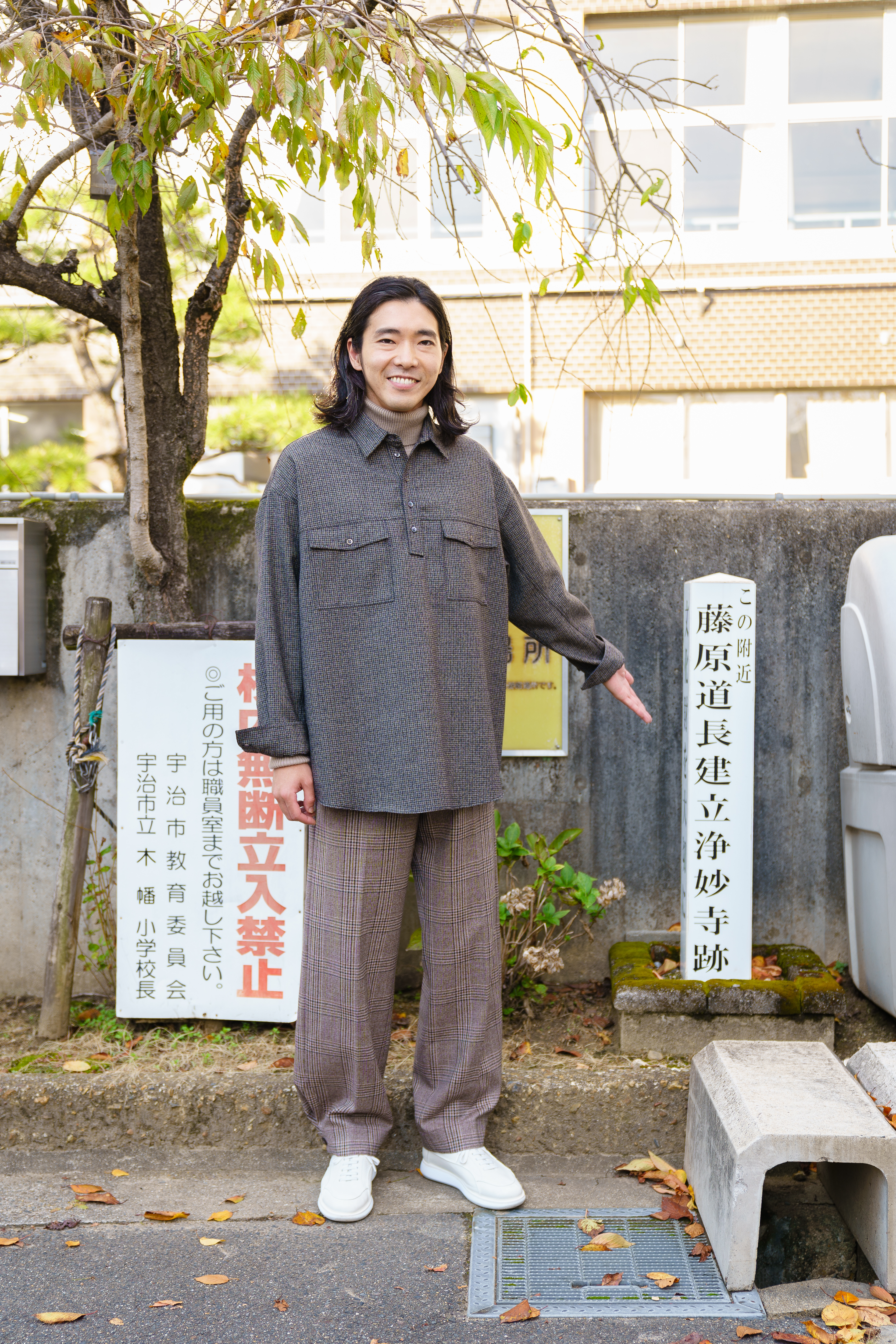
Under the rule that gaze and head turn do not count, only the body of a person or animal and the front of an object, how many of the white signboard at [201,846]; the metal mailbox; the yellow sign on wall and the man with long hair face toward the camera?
4

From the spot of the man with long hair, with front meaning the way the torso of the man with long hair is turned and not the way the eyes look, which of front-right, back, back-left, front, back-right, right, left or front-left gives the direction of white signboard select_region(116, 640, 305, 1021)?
back-right

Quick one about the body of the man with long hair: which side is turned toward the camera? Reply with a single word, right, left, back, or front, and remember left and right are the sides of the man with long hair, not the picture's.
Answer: front

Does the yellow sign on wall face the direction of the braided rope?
no

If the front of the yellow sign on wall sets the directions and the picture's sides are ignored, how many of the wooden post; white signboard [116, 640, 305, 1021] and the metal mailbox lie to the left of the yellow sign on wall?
0

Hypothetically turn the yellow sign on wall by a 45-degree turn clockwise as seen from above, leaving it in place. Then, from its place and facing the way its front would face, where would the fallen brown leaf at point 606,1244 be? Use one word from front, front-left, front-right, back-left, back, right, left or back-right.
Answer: front-left

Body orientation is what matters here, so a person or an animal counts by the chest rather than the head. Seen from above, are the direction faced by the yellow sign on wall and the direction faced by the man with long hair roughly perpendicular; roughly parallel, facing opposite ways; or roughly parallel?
roughly parallel

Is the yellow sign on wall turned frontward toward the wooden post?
no

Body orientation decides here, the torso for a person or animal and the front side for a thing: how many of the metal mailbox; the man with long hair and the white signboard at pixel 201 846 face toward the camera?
3

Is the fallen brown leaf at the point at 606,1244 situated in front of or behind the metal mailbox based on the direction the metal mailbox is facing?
in front

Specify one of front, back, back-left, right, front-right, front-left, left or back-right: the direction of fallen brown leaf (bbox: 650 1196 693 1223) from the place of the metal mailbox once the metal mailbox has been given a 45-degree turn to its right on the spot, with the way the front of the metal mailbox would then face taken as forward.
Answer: left

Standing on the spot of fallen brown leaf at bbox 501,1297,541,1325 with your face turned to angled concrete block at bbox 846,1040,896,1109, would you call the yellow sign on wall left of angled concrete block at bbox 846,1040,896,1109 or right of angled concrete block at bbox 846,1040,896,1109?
left

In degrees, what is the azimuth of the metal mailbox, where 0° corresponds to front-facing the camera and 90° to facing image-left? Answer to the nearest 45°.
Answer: approximately 0°

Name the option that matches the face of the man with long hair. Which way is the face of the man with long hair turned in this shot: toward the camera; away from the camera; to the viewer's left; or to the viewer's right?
toward the camera

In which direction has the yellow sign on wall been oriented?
toward the camera

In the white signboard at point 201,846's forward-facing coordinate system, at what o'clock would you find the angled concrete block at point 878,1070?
The angled concrete block is roughly at 10 o'clock from the white signboard.

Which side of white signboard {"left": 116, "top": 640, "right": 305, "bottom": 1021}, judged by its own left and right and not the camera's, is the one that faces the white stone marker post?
left
